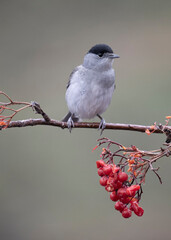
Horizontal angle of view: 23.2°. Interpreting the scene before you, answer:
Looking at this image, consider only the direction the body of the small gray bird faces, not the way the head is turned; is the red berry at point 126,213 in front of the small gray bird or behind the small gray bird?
in front

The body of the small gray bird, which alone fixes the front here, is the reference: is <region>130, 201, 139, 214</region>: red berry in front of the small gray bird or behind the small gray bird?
in front

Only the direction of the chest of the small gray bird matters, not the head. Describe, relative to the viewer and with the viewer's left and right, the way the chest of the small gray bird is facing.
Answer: facing the viewer and to the right of the viewer

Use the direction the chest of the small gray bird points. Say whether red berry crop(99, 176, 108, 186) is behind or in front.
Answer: in front
